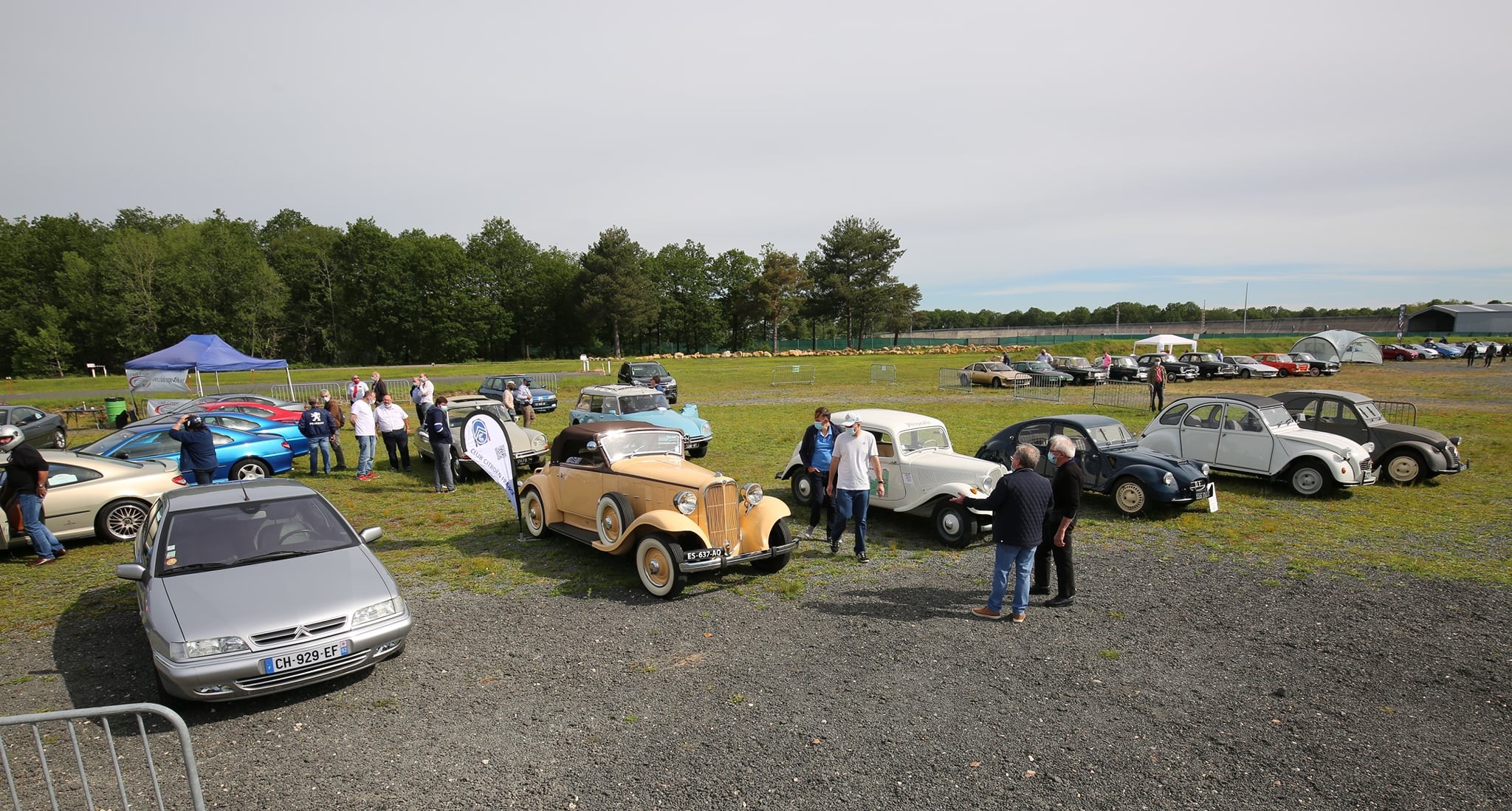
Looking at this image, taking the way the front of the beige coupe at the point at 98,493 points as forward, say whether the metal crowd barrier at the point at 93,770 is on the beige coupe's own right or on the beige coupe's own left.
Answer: on the beige coupe's own left

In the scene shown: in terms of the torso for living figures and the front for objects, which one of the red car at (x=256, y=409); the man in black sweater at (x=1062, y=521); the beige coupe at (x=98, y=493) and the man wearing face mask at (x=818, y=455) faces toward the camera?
the man wearing face mask

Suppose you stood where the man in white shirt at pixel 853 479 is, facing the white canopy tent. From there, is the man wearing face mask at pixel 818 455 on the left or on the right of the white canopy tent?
left

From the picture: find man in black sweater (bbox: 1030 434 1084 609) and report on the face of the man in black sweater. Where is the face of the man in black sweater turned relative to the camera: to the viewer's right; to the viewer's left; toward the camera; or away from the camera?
to the viewer's left

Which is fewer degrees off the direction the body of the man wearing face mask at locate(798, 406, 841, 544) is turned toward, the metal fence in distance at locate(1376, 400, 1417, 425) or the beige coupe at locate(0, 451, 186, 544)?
the beige coupe

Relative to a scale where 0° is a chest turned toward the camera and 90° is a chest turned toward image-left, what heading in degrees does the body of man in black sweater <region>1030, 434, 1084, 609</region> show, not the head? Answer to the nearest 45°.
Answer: approximately 90°

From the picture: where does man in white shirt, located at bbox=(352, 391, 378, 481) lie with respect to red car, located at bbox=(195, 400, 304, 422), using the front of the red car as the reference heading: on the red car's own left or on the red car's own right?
on the red car's own left

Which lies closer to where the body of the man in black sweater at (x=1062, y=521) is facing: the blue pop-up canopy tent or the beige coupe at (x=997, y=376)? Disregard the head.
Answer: the blue pop-up canopy tent

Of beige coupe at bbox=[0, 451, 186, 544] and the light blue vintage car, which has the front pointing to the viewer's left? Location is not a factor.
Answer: the beige coupe

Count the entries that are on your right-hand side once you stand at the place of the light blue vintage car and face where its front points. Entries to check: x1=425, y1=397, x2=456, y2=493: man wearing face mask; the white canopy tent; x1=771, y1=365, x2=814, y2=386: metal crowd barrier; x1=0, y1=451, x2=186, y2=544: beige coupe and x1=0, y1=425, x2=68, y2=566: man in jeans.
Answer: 3

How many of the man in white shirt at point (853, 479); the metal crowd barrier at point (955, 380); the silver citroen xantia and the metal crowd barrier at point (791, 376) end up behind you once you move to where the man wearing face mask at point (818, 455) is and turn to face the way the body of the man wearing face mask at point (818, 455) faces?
2
